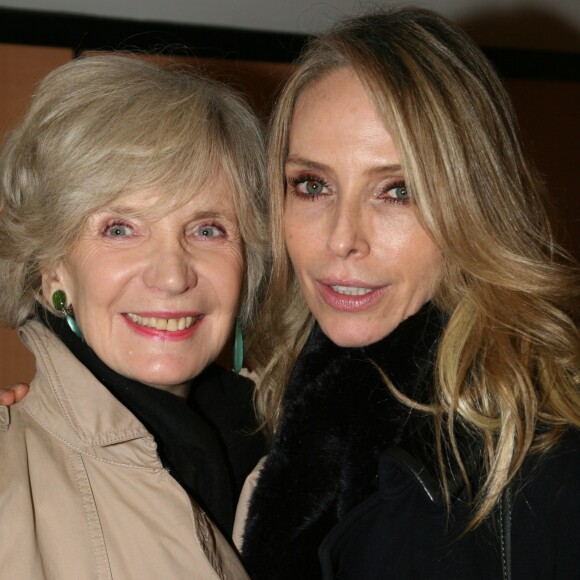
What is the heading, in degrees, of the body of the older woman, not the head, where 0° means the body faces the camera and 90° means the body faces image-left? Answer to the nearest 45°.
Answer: approximately 315°
